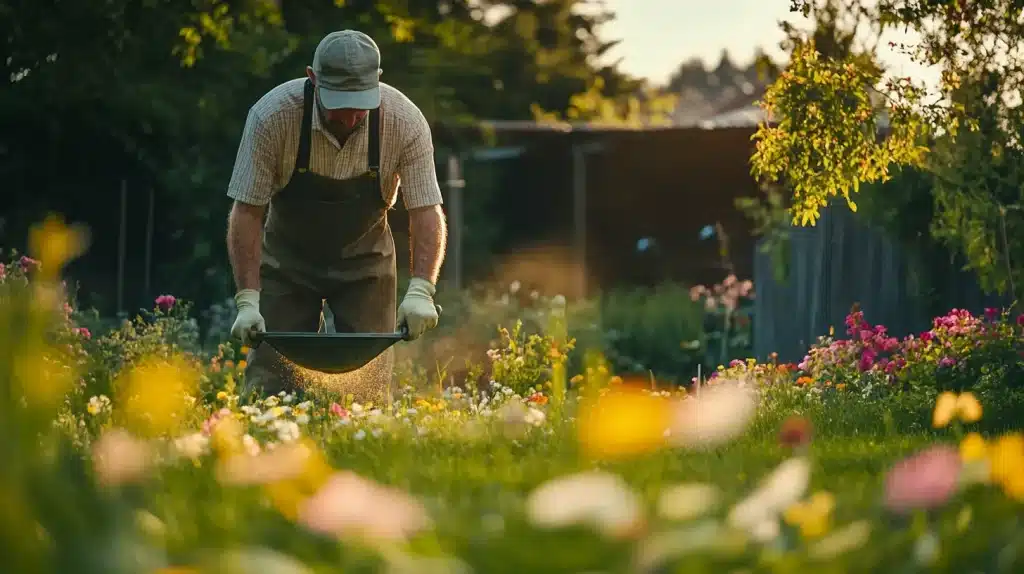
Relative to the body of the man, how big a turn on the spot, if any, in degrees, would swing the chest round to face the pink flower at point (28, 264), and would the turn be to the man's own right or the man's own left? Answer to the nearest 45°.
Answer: approximately 135° to the man's own right

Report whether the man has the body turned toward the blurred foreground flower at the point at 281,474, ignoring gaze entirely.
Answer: yes

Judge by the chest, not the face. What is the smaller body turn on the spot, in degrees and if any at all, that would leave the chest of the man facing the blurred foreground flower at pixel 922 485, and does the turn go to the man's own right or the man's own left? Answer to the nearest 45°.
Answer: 0° — they already face it

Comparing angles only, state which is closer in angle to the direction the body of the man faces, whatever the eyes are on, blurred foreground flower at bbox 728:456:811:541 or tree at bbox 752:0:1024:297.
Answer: the blurred foreground flower

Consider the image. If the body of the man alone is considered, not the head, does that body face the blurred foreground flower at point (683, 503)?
yes

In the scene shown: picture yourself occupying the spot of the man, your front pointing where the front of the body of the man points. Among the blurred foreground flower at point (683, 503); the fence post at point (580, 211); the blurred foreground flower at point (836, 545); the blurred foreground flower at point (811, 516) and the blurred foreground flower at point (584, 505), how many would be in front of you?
4

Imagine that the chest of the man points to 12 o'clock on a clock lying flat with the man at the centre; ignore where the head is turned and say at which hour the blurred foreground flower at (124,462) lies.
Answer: The blurred foreground flower is roughly at 12 o'clock from the man.

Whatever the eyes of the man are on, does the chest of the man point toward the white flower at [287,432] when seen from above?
yes

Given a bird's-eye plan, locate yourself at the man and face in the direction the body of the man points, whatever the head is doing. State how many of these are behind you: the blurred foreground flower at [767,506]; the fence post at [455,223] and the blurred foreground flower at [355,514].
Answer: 1

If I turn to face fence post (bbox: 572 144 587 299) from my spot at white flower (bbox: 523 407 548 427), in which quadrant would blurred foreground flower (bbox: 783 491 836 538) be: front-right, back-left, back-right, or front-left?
back-right

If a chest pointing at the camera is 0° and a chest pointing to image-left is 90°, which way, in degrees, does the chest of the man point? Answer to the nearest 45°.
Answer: approximately 0°

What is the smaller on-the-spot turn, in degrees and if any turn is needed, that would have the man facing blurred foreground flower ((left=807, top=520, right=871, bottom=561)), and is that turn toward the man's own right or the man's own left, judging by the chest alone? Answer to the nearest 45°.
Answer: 0° — they already face it

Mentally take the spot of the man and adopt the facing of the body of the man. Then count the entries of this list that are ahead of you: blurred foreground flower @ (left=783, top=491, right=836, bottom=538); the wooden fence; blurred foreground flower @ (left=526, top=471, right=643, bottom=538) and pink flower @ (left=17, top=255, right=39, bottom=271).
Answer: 2
